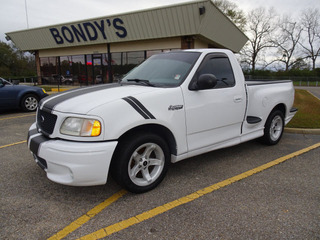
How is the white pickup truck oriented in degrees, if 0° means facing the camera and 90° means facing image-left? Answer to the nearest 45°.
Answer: approximately 45°

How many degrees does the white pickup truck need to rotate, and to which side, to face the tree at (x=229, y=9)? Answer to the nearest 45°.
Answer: approximately 135° to its right
